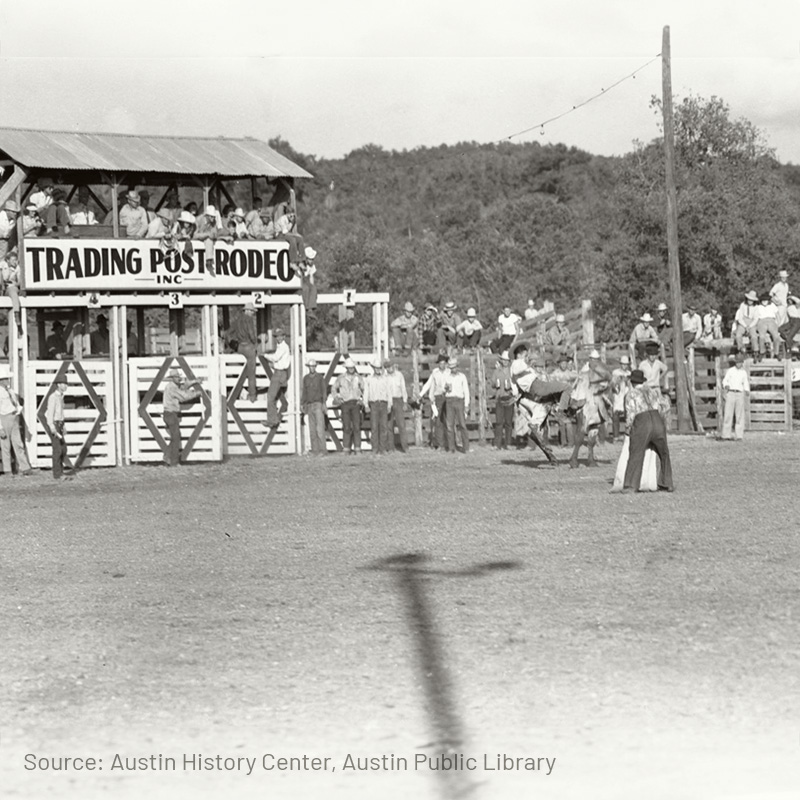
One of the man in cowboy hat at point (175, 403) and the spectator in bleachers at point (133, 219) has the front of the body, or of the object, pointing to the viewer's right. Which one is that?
the man in cowboy hat

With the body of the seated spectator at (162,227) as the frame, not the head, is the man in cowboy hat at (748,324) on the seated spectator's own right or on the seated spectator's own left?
on the seated spectator's own left

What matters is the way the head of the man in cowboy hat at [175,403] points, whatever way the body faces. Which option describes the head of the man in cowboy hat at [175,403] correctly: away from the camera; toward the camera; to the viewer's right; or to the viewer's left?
to the viewer's right

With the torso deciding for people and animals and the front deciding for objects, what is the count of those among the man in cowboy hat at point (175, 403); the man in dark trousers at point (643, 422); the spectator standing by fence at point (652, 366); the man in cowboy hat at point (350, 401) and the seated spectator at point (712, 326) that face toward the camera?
3

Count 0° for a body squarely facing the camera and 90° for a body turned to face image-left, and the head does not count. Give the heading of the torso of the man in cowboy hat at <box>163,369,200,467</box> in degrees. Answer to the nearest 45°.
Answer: approximately 270°

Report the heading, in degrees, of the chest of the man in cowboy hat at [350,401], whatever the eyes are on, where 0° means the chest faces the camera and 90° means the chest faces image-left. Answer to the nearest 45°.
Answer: approximately 0°

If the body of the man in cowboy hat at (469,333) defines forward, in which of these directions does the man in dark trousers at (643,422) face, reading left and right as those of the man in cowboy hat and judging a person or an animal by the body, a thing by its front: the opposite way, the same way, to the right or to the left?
the opposite way

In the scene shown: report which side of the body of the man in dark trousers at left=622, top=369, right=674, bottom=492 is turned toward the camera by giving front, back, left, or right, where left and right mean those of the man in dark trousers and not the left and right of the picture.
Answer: back
